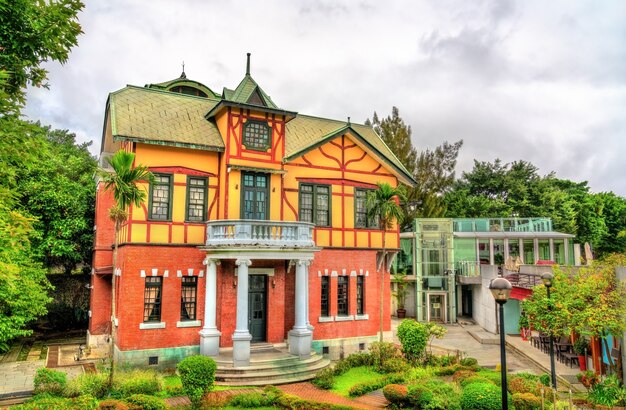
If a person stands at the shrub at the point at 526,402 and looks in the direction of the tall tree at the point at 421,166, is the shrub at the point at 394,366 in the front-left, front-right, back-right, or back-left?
front-left

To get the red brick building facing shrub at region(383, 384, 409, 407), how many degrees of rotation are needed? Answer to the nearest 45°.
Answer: approximately 45° to its left

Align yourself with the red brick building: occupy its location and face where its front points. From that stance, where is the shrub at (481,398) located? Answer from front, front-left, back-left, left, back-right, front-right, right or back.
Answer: front-left

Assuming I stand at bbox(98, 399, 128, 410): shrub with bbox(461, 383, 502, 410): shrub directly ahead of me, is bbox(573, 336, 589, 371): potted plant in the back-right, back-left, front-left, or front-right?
front-left

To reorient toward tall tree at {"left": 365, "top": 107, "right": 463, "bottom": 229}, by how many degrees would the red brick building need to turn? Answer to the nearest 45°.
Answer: approximately 135° to its left

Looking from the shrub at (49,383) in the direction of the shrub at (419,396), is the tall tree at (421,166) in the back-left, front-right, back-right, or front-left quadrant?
front-left

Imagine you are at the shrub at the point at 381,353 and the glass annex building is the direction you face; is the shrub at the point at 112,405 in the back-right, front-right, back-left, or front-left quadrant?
back-left

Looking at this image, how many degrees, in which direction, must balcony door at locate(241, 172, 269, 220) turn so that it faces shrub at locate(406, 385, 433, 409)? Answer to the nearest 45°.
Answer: approximately 45° to its left

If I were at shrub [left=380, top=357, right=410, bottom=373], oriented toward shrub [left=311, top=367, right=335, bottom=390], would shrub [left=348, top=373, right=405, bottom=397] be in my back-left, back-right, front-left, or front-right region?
front-left

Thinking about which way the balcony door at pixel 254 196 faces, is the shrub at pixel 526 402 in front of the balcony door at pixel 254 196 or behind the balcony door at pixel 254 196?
in front

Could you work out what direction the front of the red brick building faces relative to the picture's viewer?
facing the viewer

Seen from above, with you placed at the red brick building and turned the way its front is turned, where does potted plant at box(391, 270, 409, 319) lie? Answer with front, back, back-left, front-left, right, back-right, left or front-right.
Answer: back-left

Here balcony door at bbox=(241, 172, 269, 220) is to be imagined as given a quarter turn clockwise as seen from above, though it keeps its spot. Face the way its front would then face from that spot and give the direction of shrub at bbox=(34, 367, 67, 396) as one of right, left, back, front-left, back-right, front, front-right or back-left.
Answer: front-left

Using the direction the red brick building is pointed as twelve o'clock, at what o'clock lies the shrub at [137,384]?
The shrub is roughly at 1 o'clock from the red brick building.
